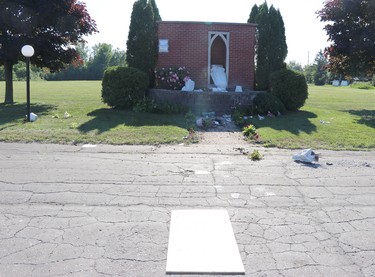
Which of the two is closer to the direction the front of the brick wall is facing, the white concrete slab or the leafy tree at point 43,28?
the white concrete slab

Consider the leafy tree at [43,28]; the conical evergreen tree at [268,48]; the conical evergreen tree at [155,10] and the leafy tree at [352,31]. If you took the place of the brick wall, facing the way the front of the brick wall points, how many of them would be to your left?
2

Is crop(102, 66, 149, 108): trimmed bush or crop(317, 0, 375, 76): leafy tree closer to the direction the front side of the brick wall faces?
the trimmed bush

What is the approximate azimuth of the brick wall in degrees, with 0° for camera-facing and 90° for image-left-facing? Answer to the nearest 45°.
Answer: approximately 0°

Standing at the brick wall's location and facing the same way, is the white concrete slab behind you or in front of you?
in front

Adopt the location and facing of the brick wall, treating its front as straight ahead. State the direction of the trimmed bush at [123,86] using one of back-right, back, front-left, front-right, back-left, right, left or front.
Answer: front-right

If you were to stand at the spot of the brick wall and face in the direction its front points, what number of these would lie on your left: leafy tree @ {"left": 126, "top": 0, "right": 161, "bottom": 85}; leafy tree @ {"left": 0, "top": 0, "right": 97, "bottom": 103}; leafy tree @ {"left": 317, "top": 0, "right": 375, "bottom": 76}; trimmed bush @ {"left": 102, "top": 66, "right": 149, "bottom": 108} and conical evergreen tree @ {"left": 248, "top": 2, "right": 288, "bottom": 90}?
2

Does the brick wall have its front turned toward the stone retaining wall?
yes

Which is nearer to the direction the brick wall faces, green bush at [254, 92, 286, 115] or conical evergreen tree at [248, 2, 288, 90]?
the green bush

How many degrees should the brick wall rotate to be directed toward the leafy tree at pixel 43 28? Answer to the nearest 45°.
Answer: approximately 90° to its right

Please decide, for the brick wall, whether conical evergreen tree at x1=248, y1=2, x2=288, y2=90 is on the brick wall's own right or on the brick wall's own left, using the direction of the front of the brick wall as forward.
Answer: on the brick wall's own left

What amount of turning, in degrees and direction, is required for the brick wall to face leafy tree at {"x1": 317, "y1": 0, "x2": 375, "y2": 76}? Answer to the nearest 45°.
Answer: approximately 90° to its left

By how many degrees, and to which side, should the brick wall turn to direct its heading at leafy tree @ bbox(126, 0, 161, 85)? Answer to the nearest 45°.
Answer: approximately 90° to its right
